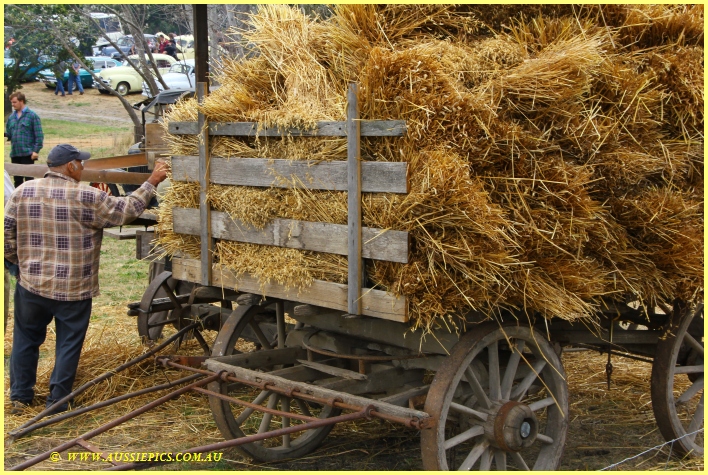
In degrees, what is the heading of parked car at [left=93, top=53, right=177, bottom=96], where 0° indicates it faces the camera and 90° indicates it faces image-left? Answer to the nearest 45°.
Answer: approximately 45°

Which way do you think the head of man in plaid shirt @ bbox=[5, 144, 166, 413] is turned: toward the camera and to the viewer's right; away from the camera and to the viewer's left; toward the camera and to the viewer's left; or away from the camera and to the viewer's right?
away from the camera and to the viewer's right

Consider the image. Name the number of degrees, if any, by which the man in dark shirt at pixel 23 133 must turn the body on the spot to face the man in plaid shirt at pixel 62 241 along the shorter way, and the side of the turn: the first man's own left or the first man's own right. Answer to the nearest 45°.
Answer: approximately 45° to the first man's own left

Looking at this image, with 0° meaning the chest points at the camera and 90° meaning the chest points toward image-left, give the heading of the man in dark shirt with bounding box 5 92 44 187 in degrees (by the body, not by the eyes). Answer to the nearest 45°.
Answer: approximately 45°

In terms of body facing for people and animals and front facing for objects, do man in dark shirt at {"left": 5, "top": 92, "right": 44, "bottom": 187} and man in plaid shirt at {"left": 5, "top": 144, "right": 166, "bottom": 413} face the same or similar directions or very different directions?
very different directions

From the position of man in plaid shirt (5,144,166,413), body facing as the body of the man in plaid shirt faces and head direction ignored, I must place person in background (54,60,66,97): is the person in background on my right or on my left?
on my left

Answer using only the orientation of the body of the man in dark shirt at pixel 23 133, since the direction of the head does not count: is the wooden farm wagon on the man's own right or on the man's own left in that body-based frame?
on the man's own left

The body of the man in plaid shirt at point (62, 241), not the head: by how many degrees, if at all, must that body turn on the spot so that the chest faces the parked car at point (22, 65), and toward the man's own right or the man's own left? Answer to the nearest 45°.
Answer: approximately 45° to the man's own left

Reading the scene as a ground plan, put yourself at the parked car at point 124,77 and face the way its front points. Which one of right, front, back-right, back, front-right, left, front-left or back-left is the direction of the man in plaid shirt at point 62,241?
front-left

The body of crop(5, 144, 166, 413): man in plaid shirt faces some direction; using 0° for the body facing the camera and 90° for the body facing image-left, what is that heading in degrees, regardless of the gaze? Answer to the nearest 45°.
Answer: approximately 225°

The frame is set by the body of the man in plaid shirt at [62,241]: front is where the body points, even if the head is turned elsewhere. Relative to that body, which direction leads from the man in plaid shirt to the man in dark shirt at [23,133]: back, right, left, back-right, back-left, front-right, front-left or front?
front-left
